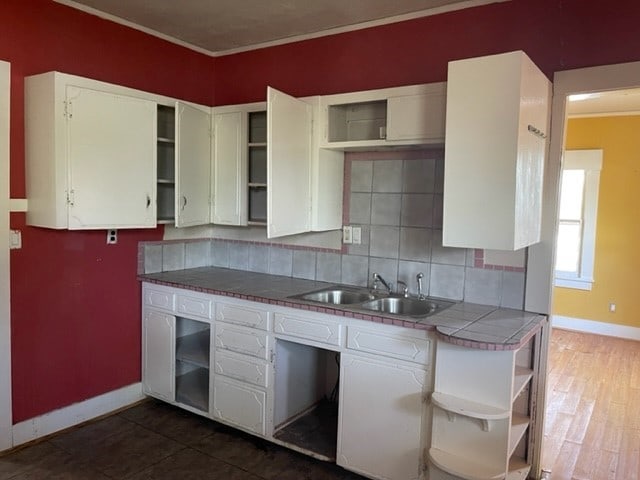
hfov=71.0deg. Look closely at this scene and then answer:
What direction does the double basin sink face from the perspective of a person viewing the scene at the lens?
facing the viewer and to the left of the viewer

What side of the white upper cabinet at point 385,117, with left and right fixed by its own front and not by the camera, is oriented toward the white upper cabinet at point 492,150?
left

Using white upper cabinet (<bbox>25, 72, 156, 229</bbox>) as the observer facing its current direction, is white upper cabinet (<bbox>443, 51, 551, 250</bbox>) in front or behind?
in front

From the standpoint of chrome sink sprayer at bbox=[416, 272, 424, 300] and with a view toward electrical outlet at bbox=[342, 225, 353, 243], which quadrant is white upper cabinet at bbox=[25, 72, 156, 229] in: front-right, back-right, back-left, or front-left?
front-left

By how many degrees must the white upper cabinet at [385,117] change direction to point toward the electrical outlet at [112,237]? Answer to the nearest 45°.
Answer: approximately 45° to its right

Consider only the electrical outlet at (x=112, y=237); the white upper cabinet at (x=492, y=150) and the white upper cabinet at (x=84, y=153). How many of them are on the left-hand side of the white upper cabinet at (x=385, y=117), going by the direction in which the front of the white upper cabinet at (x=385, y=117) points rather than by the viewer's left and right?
1

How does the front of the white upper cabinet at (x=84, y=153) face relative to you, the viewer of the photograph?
facing the viewer and to the right of the viewer

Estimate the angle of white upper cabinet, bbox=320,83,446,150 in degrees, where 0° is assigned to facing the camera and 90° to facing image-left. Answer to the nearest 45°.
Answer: approximately 45°

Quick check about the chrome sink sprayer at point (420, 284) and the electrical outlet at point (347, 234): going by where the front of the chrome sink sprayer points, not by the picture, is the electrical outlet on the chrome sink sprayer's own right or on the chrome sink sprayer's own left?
on the chrome sink sprayer's own right

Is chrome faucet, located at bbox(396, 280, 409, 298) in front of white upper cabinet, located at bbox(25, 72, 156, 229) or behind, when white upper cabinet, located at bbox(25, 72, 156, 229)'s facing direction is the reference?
in front
